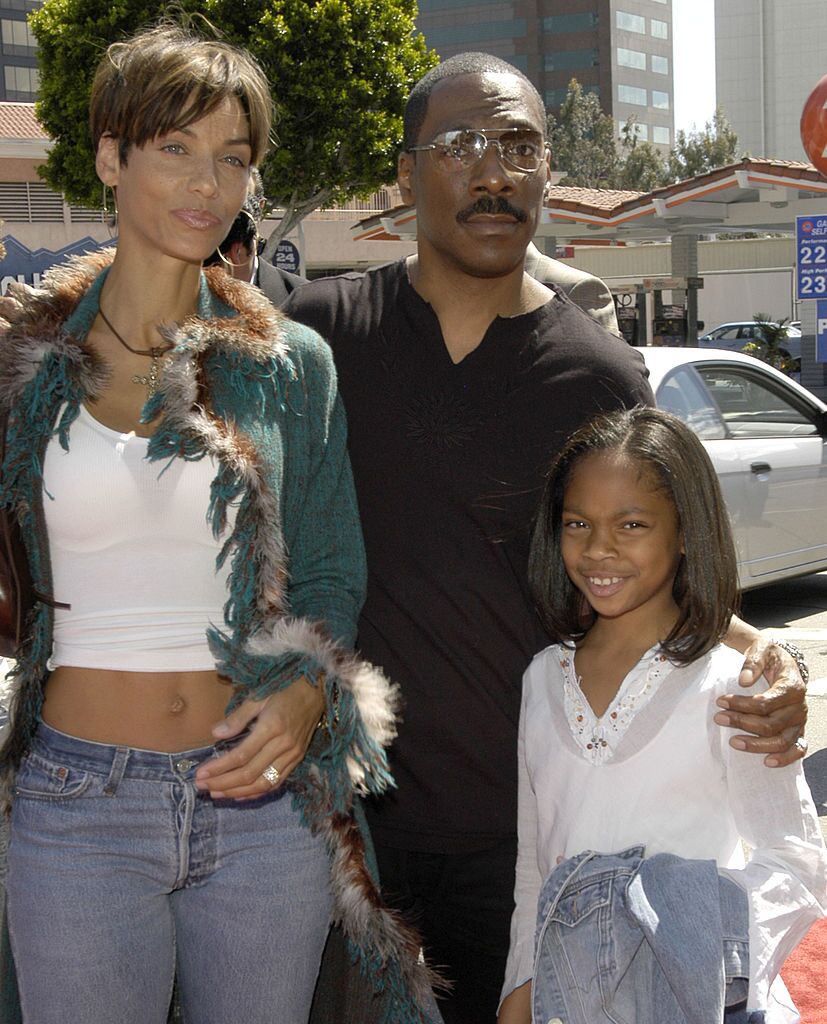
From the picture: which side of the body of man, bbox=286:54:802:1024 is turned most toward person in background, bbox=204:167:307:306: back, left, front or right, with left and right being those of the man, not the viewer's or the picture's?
back

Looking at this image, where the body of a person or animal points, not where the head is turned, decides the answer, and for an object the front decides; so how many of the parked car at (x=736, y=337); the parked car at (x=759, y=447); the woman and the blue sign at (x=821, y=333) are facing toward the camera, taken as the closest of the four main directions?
2

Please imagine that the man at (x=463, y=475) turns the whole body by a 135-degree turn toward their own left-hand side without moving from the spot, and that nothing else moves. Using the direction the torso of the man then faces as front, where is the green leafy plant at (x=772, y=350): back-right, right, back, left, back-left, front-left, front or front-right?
front-left

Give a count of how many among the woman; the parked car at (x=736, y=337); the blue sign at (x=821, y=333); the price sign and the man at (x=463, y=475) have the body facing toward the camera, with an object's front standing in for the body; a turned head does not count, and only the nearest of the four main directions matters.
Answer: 4

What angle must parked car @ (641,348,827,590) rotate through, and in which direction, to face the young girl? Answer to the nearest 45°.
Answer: approximately 135° to its right

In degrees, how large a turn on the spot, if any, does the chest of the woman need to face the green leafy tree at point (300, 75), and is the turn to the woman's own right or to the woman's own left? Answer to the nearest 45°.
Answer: approximately 180°

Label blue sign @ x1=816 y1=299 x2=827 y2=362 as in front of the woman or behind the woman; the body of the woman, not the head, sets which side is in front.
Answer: behind
